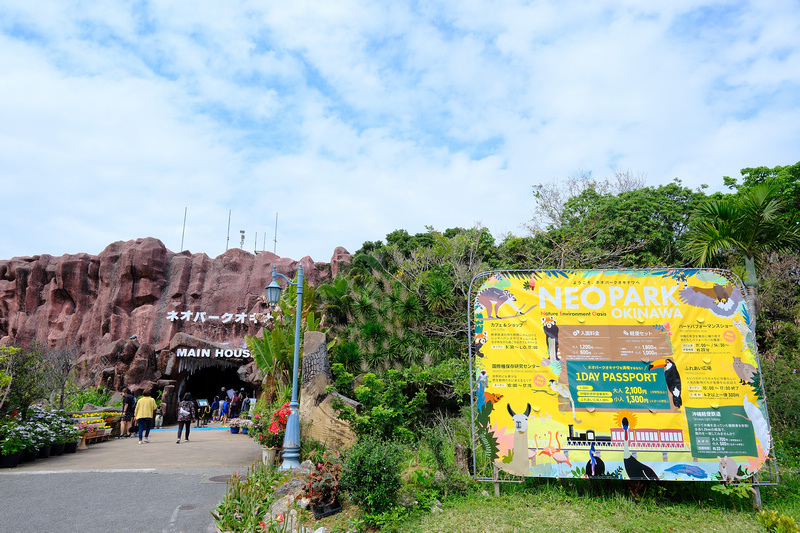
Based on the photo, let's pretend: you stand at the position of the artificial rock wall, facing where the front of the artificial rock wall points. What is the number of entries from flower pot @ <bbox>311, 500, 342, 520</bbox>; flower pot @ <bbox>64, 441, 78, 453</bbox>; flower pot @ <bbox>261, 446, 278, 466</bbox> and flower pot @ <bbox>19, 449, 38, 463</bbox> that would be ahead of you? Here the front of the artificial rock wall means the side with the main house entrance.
4

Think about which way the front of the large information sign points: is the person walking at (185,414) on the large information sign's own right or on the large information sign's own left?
on the large information sign's own right

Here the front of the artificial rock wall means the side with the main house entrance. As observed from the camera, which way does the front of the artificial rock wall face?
facing the viewer

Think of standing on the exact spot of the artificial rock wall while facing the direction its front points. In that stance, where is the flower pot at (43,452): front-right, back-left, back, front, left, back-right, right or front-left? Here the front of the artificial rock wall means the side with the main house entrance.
front

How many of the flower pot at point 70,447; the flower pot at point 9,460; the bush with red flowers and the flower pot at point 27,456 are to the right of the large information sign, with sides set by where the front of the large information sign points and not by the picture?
4

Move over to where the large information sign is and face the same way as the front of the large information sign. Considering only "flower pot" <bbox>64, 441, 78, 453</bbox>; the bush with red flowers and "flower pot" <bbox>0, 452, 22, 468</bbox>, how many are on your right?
3

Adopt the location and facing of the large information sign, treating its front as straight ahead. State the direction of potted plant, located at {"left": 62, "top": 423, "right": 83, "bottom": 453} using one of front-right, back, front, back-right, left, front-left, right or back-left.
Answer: right

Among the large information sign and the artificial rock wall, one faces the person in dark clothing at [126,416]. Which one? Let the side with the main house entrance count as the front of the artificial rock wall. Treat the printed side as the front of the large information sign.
the artificial rock wall

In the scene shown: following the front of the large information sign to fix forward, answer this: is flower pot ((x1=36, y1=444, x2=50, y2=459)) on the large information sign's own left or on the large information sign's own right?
on the large information sign's own right

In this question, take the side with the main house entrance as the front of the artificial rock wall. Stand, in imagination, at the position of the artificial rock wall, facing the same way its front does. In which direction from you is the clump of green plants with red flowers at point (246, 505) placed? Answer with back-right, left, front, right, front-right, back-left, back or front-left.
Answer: front

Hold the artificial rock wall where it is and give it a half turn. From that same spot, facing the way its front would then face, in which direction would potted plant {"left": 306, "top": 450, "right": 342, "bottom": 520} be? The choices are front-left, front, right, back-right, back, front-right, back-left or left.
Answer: back

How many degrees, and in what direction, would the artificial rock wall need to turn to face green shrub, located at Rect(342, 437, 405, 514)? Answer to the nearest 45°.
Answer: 0° — it already faces it

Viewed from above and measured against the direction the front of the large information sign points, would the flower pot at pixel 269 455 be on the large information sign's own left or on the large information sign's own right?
on the large information sign's own right

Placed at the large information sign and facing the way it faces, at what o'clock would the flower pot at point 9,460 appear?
The flower pot is roughly at 3 o'clock from the large information sign.

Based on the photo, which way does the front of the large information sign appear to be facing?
toward the camera

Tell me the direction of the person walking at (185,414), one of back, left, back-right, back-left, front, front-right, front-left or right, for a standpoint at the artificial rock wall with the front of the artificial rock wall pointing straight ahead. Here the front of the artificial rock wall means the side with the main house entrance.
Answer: front

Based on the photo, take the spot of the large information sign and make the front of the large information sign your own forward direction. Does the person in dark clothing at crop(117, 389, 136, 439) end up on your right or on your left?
on your right

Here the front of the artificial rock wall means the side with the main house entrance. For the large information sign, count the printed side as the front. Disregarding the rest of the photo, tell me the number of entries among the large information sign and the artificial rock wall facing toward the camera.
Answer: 2

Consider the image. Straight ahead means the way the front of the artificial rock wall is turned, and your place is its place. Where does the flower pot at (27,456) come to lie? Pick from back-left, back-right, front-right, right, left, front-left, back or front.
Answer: front

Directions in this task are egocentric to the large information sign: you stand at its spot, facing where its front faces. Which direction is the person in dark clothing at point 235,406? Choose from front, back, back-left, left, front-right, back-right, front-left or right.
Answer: back-right
